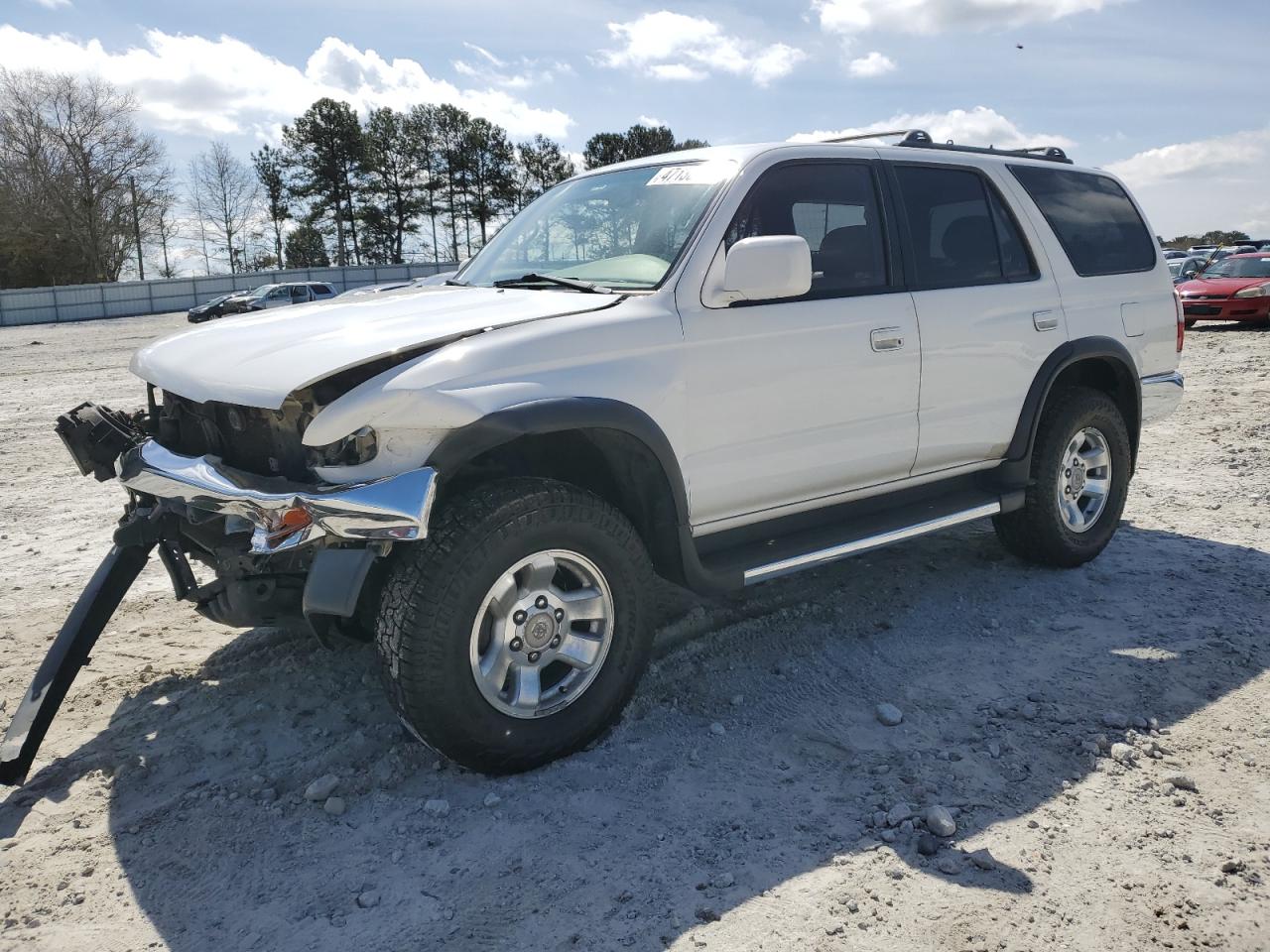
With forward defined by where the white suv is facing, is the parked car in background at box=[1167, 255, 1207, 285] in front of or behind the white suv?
behind

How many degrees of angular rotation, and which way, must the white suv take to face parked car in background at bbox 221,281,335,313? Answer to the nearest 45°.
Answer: approximately 135° to its right

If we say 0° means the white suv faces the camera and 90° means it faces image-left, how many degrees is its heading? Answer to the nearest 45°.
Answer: approximately 45°

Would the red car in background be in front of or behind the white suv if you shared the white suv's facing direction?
behind

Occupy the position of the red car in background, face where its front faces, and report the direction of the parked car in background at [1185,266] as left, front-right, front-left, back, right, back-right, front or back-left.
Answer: back-right
